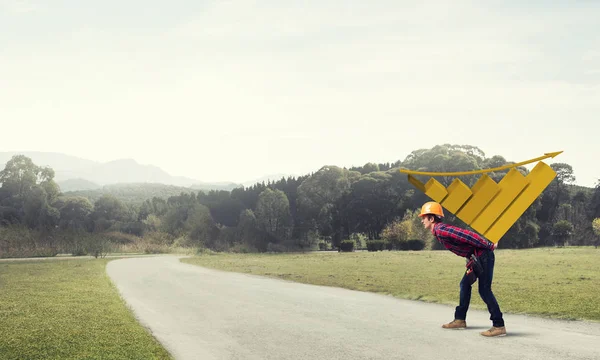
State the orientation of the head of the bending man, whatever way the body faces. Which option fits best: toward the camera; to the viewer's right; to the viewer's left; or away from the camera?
to the viewer's left

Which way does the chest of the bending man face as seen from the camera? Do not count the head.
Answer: to the viewer's left
